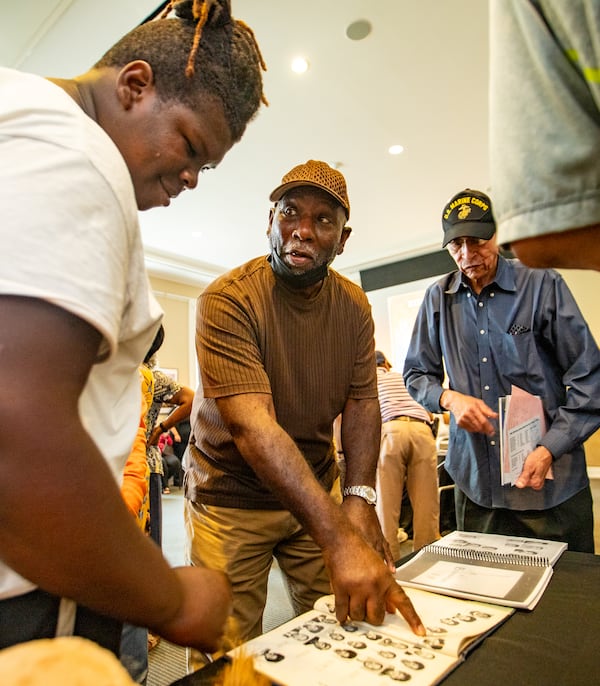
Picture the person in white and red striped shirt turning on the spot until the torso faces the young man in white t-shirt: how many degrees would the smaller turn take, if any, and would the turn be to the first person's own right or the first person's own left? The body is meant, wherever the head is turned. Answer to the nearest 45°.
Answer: approximately 180°

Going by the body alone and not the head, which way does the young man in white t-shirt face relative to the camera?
to the viewer's right

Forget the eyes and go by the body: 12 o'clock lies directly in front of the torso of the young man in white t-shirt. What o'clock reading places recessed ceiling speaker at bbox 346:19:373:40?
The recessed ceiling speaker is roughly at 10 o'clock from the young man in white t-shirt.

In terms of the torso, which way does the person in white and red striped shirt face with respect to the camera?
away from the camera

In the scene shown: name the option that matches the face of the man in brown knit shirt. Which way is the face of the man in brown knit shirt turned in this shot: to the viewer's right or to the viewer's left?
to the viewer's left

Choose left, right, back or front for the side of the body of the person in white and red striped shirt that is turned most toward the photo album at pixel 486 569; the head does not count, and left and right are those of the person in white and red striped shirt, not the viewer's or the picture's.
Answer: back

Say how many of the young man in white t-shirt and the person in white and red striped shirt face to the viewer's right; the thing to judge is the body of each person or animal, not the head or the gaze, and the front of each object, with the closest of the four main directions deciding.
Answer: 1

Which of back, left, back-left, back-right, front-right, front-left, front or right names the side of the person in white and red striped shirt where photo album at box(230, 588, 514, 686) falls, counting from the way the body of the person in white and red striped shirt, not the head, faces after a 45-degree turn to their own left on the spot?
back-left

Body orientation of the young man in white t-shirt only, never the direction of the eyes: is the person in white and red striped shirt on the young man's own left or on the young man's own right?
on the young man's own left
